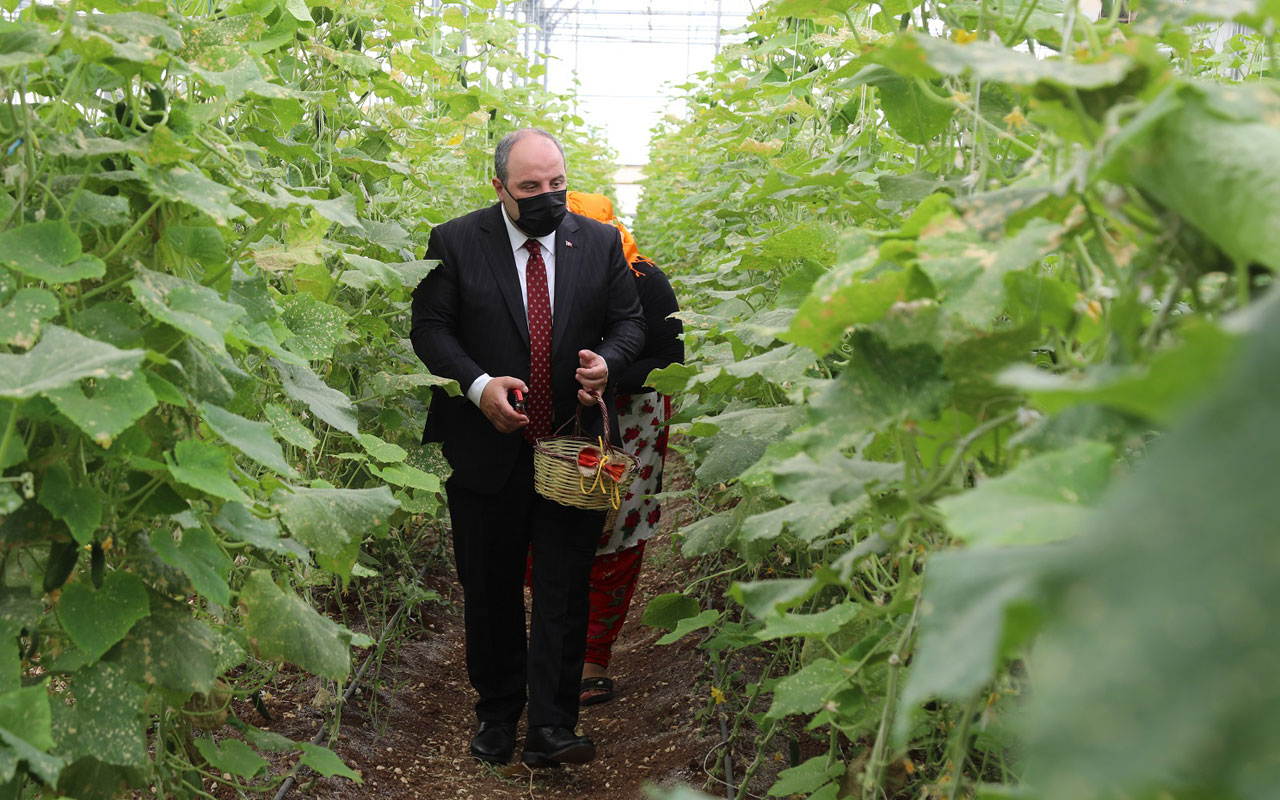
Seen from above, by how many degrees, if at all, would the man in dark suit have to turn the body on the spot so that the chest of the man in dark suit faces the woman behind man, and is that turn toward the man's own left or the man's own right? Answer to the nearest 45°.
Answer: approximately 135° to the man's own left

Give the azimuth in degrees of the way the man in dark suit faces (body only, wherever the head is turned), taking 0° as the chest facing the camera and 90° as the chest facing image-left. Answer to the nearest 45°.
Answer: approximately 0°
